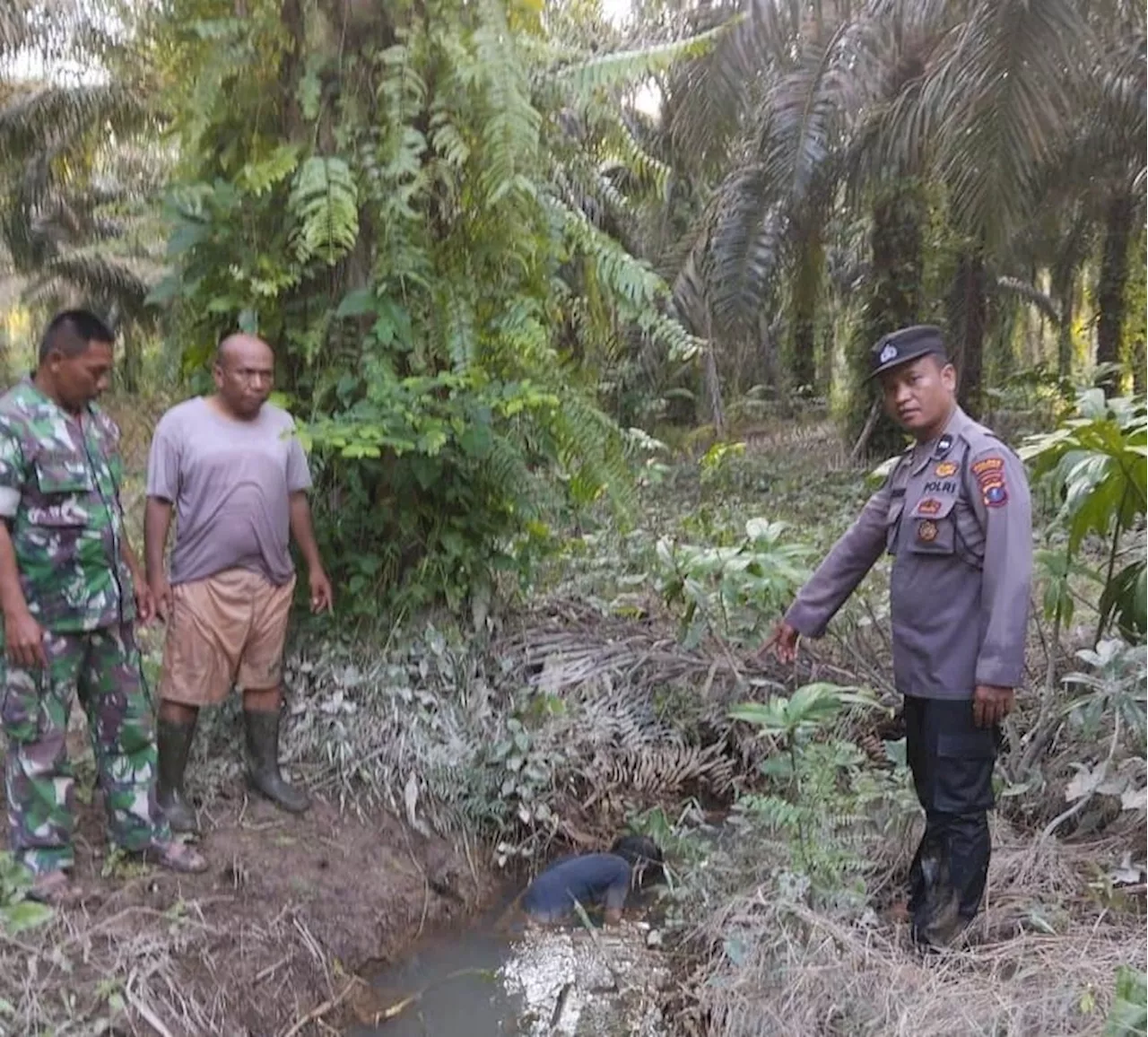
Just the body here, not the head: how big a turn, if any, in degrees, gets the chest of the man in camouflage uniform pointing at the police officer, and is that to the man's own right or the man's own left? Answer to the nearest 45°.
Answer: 0° — they already face them

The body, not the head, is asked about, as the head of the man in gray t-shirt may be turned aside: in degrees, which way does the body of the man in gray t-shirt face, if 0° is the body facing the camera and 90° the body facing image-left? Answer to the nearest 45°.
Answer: approximately 315°

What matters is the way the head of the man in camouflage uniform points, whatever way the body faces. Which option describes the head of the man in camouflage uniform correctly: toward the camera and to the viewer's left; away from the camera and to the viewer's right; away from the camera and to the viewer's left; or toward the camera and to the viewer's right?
toward the camera and to the viewer's right

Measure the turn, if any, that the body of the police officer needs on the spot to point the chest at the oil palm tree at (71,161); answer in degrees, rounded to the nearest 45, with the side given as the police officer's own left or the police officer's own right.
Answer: approximately 90° to the police officer's own right

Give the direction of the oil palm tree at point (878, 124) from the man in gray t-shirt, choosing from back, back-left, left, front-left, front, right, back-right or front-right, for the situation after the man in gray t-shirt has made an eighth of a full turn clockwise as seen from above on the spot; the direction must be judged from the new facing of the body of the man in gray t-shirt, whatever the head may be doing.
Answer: back-left

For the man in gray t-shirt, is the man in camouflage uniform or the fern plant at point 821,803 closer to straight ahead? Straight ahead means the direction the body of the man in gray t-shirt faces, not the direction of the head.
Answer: the fern plant

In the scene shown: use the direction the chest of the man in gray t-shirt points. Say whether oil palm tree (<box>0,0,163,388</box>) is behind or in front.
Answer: behind
